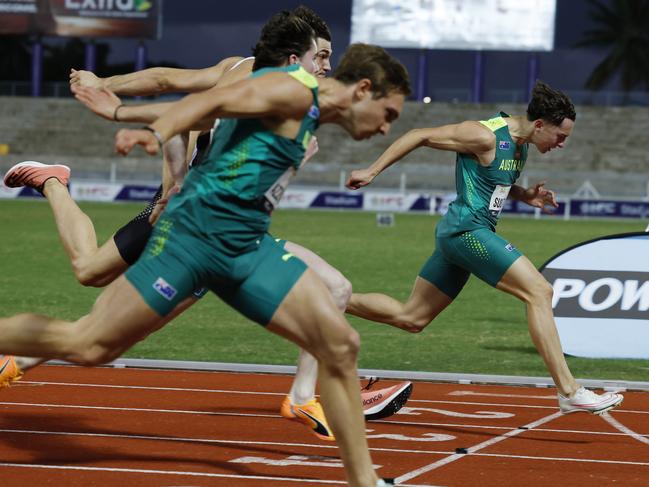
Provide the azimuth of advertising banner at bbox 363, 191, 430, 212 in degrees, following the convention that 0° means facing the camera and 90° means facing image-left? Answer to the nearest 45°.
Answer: approximately 0°

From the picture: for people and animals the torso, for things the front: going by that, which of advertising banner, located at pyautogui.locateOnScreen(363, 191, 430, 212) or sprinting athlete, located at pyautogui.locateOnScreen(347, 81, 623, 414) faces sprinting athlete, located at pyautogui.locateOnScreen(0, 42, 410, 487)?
the advertising banner

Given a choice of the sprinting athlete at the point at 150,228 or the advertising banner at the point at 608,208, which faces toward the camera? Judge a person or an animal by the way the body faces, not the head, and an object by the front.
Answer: the advertising banner

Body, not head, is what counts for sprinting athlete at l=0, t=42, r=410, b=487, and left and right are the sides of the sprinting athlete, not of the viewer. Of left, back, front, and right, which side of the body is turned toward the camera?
right

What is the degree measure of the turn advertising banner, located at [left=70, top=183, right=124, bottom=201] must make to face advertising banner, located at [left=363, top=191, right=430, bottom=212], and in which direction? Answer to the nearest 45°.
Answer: approximately 90° to its left

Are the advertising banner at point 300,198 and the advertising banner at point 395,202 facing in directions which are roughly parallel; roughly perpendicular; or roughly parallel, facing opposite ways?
roughly parallel

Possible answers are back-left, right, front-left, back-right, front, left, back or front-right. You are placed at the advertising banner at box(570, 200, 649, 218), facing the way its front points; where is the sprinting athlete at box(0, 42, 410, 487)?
front

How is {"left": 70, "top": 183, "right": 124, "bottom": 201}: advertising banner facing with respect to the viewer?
toward the camera

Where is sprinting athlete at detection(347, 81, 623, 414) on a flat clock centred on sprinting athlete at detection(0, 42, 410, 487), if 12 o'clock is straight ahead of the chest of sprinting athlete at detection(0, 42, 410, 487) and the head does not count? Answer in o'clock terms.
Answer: sprinting athlete at detection(347, 81, 623, 414) is roughly at 10 o'clock from sprinting athlete at detection(0, 42, 410, 487).

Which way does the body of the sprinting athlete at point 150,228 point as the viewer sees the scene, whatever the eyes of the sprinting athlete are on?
to the viewer's right

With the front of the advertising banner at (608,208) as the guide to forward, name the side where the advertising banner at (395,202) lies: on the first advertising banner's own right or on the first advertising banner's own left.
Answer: on the first advertising banner's own right

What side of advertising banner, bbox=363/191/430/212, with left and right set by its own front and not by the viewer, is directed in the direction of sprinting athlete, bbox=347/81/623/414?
front

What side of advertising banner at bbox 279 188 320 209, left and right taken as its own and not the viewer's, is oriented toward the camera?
front

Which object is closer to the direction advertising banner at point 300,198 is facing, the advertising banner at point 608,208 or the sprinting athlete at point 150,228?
the sprinting athlete

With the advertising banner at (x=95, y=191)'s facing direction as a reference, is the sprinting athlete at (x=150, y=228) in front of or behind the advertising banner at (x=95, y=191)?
in front

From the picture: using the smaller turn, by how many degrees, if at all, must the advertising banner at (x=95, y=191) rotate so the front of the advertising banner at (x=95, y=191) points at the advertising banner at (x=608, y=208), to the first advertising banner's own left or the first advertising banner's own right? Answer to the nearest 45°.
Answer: approximately 90° to the first advertising banner's own left

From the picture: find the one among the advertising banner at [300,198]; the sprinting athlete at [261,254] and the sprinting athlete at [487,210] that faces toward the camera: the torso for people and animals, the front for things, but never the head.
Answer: the advertising banner

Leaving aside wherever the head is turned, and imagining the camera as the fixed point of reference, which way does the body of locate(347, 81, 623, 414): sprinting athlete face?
to the viewer's right

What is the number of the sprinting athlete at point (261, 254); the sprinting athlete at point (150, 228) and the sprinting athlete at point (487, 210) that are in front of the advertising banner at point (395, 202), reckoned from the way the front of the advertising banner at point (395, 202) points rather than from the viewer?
3

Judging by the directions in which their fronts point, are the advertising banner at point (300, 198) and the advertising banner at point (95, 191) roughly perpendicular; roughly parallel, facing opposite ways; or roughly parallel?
roughly parallel
